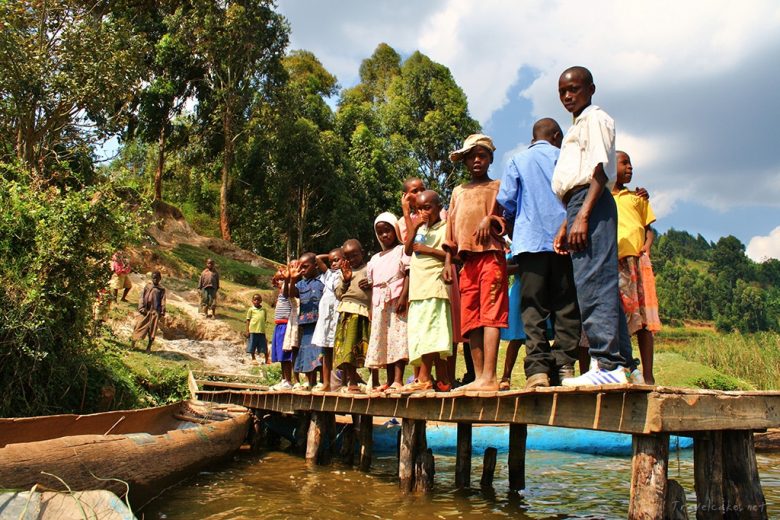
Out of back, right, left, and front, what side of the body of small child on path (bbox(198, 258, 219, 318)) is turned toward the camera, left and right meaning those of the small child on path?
front

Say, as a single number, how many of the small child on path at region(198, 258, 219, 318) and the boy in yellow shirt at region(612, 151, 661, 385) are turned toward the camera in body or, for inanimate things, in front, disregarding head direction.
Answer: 2

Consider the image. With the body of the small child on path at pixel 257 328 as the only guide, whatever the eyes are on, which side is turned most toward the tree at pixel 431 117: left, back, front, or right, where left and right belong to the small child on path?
back

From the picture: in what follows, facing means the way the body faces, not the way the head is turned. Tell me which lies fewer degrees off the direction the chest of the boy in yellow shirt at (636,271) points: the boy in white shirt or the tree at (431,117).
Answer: the boy in white shirt

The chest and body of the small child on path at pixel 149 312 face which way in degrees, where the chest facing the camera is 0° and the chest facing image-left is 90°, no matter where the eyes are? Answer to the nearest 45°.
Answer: approximately 0°

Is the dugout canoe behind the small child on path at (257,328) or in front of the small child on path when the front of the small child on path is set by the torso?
in front

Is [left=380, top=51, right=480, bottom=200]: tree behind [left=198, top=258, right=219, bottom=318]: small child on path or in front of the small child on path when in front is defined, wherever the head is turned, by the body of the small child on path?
behind

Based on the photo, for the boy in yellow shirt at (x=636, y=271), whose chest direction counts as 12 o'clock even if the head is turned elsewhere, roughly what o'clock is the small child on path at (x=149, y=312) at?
The small child on path is roughly at 4 o'clock from the boy in yellow shirt.
